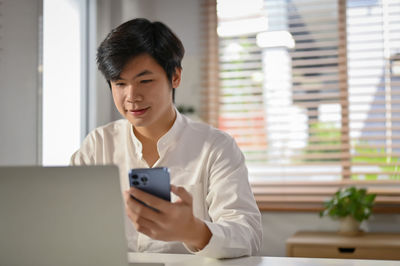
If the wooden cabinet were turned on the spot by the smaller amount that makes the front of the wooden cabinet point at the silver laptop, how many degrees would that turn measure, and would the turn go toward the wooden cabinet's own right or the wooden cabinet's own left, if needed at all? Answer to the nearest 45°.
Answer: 0° — it already faces it

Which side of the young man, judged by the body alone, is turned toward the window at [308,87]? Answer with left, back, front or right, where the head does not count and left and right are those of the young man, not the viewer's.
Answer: back

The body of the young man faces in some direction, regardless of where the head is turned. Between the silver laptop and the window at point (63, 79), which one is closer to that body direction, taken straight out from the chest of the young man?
the silver laptop

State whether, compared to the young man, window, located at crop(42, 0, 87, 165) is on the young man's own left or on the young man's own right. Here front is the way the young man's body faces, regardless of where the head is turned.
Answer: on the young man's own right

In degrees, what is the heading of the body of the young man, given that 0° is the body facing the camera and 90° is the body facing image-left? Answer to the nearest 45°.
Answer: approximately 45°

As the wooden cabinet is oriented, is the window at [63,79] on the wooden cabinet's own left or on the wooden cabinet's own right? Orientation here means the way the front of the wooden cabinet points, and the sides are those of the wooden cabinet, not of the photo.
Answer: on the wooden cabinet's own right
